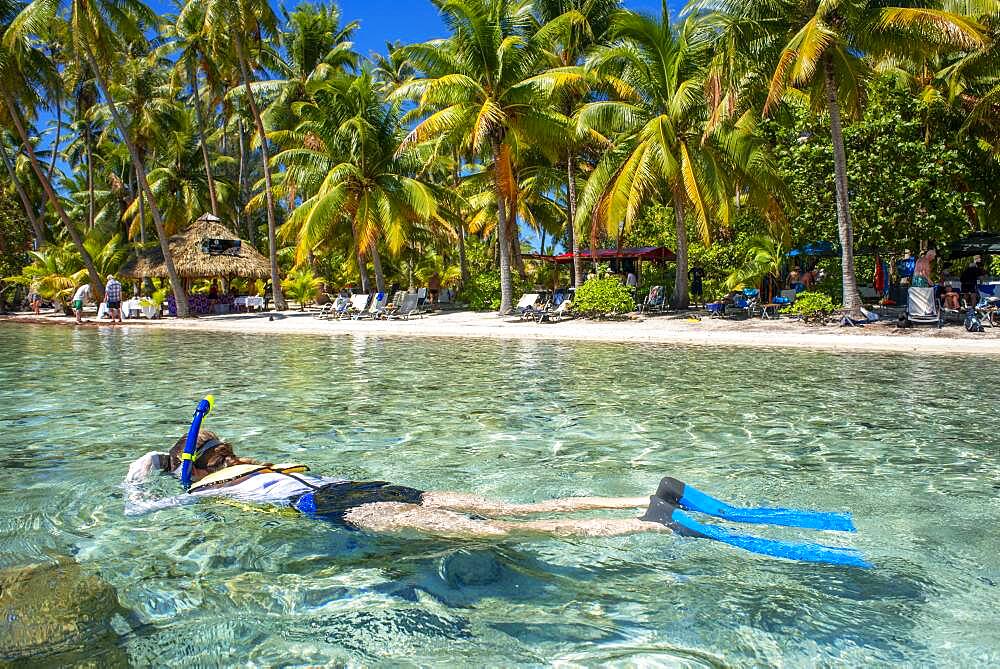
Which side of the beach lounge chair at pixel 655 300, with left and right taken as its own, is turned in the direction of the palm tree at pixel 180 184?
right

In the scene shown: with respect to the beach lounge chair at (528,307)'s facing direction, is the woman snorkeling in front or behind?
in front

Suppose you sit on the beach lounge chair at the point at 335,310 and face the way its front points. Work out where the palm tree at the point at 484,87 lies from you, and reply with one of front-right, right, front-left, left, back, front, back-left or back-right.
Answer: left

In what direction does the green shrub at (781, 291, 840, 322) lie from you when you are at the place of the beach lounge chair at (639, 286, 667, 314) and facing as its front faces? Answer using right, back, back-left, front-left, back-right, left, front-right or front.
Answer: left

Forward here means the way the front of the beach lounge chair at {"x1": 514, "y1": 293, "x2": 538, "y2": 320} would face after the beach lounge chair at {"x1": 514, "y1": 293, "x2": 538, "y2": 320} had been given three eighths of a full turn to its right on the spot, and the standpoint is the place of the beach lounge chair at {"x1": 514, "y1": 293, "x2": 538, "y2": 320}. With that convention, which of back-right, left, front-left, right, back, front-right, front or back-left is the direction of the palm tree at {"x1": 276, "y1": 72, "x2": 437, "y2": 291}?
front-left

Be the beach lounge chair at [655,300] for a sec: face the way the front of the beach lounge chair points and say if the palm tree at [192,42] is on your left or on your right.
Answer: on your right

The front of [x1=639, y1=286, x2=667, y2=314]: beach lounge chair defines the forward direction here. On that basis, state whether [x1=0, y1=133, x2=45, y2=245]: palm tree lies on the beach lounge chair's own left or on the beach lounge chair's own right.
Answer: on the beach lounge chair's own right

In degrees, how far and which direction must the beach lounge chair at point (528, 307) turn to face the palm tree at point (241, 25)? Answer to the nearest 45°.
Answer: approximately 90° to its right

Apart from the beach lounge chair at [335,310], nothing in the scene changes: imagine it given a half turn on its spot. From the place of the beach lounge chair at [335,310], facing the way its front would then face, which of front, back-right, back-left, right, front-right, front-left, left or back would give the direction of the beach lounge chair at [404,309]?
right

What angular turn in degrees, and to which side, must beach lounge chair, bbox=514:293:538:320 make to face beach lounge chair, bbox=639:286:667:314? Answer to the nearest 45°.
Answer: approximately 135° to its left

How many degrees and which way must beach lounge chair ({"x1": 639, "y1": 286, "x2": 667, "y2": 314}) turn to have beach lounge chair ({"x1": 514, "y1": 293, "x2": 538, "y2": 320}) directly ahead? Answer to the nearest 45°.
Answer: approximately 45° to its right
